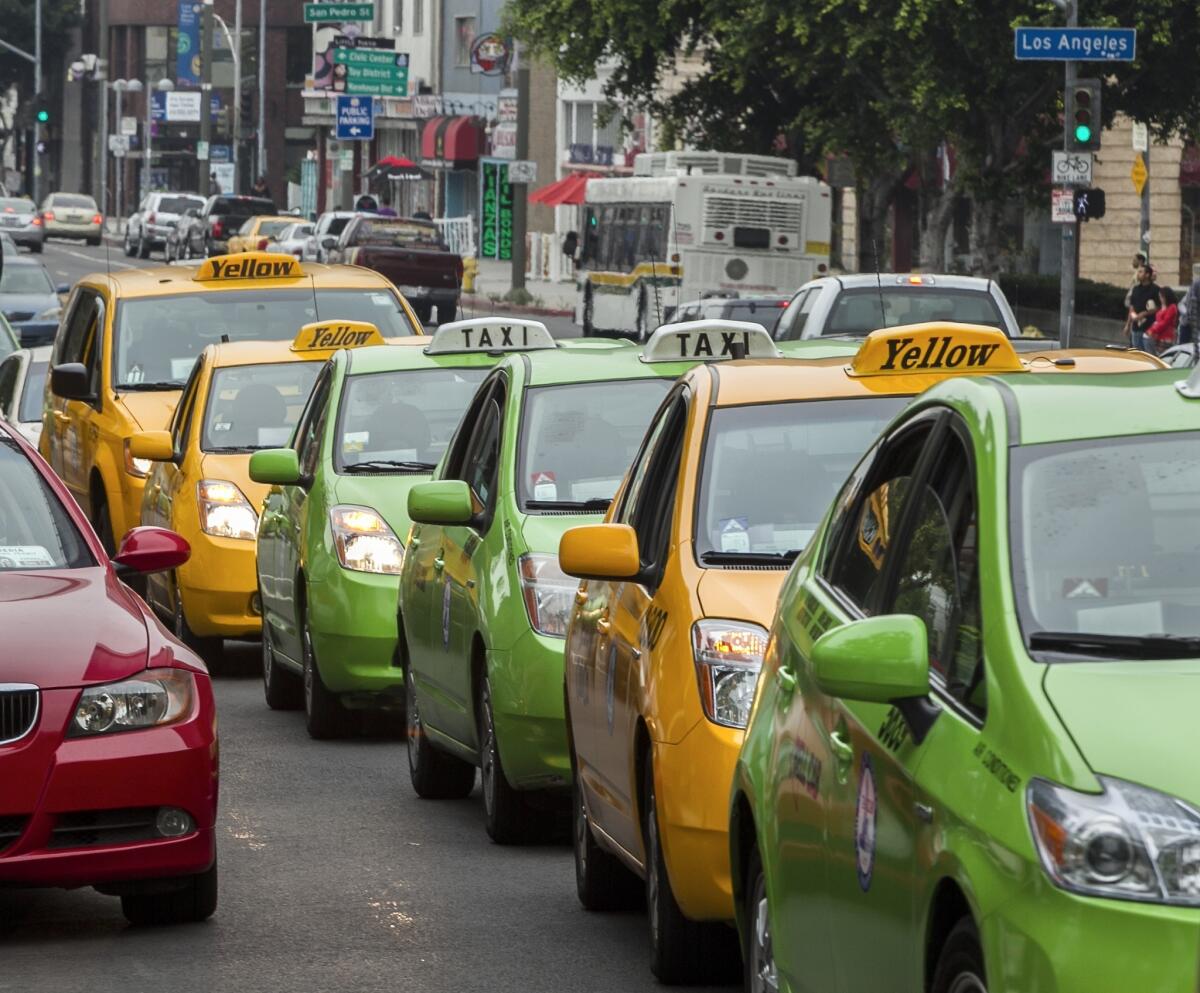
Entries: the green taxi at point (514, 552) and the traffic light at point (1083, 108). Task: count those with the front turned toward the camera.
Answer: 2

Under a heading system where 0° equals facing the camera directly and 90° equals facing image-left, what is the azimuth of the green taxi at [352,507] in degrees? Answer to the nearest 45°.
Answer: approximately 0°

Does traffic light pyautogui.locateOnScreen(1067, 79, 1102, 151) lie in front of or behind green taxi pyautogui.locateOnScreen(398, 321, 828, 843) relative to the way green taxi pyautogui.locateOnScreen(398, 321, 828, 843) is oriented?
behind

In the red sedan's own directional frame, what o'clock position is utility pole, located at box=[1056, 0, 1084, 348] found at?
The utility pole is roughly at 7 o'clock from the red sedan.

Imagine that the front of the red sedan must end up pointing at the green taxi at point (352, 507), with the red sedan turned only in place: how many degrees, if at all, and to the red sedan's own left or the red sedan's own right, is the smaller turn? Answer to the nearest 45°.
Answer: approximately 180°

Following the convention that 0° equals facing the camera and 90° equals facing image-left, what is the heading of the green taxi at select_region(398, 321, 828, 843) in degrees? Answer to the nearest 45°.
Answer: approximately 0°
